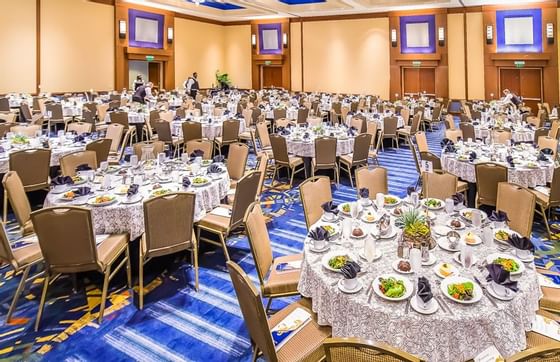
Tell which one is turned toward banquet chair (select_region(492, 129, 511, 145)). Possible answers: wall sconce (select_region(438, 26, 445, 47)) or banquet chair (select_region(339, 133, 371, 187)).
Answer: the wall sconce

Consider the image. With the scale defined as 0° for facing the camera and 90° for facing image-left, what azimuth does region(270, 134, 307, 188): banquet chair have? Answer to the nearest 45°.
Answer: approximately 225°

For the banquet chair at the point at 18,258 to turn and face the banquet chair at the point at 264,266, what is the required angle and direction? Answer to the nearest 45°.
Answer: approximately 90° to its right

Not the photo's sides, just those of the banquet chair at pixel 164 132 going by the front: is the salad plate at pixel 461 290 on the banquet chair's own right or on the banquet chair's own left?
on the banquet chair's own right

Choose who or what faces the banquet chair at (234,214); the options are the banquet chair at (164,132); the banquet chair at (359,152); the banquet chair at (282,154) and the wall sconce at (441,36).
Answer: the wall sconce

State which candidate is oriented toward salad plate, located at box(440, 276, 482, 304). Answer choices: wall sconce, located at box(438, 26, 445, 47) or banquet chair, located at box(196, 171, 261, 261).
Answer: the wall sconce

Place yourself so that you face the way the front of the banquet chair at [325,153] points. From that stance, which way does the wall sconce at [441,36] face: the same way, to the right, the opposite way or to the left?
the opposite way

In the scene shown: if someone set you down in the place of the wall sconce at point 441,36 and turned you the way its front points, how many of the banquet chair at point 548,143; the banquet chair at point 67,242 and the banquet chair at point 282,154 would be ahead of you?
3

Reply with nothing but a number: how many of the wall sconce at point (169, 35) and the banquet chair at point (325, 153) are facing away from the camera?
1

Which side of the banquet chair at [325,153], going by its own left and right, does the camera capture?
back
